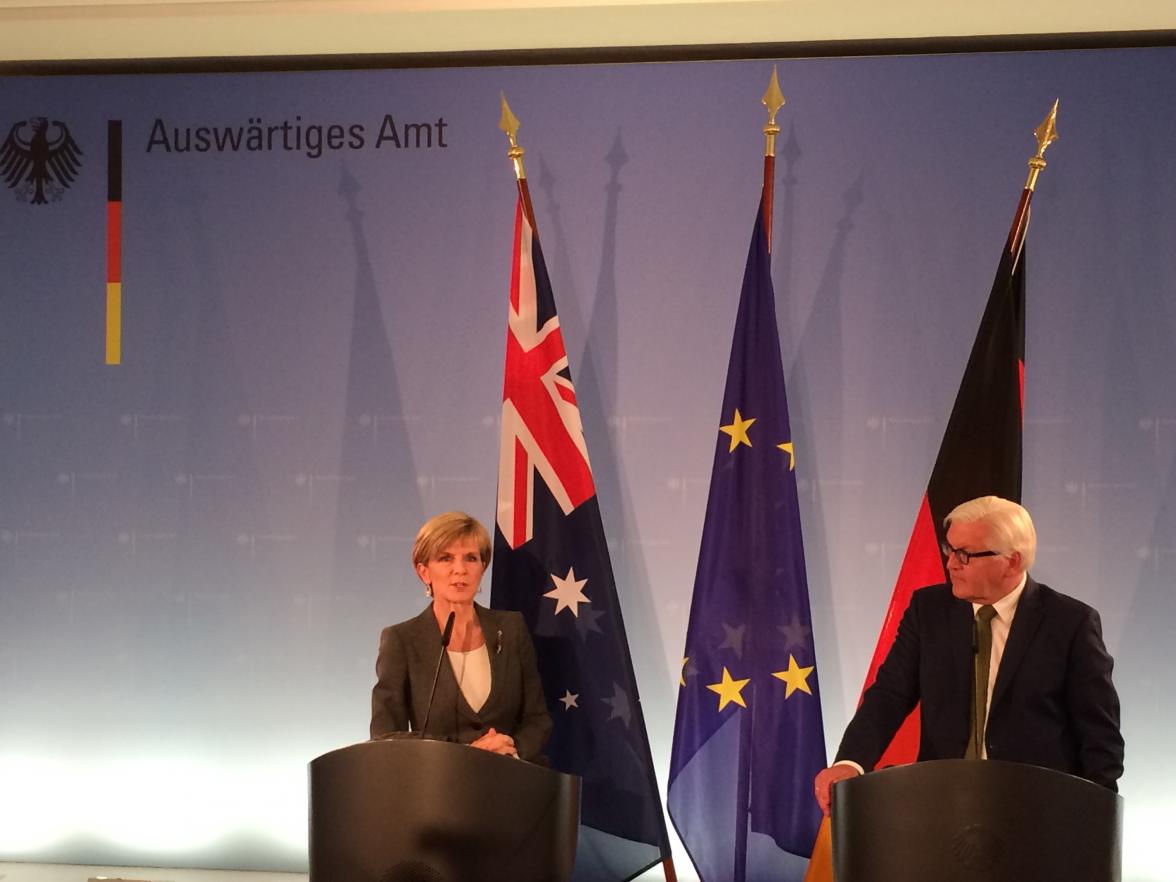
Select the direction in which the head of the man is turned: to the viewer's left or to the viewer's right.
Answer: to the viewer's left

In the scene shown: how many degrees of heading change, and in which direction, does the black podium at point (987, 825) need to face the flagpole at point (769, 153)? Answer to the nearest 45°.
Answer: approximately 180°

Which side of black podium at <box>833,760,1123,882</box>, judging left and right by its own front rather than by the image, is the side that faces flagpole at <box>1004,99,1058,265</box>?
back

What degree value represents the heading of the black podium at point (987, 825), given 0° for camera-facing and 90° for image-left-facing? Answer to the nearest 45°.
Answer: approximately 0°

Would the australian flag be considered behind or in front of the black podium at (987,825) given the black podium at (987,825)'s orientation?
behind

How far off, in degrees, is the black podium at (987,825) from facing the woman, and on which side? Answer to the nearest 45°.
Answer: approximately 135° to its right

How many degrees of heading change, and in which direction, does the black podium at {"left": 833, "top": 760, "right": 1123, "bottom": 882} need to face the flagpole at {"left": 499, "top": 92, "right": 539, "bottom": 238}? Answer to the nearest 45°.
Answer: approximately 135° to its right
